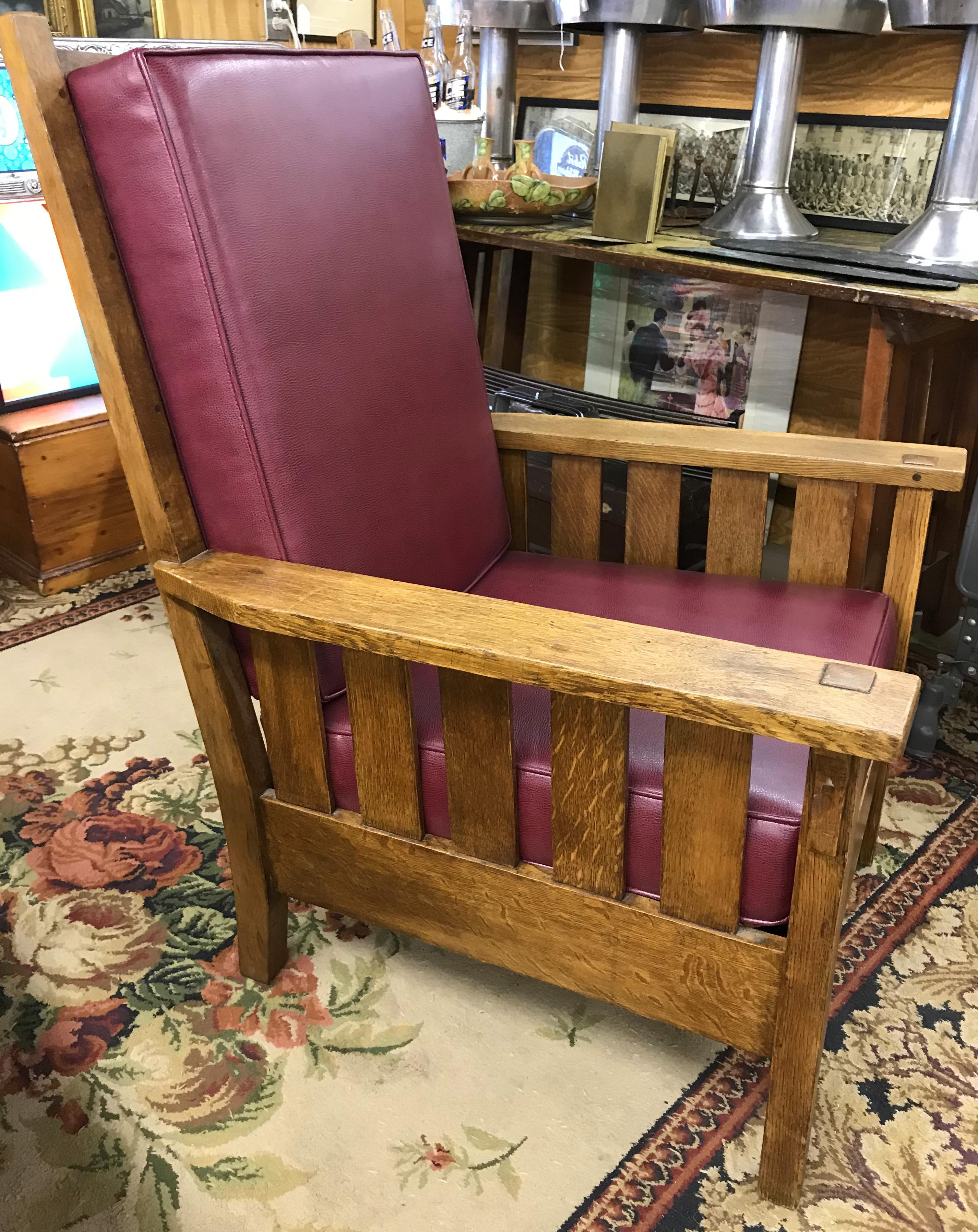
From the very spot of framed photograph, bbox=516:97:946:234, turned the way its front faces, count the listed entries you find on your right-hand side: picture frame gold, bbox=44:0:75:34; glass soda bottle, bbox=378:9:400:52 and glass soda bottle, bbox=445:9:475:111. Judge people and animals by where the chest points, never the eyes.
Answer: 3

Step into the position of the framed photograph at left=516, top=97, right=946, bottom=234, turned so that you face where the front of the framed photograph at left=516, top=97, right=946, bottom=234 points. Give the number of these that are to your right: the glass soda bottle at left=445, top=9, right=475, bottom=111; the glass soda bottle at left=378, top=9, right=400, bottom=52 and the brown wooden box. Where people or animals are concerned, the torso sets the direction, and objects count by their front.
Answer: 3

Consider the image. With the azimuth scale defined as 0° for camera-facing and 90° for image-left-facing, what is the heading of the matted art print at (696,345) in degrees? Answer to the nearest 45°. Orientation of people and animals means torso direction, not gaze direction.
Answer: approximately 0°

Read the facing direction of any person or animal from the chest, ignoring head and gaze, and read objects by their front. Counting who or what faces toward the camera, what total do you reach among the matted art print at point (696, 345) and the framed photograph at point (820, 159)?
2

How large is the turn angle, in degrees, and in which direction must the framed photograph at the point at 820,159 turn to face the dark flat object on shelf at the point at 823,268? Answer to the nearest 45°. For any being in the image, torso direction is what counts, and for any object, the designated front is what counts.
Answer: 0° — it already faces it

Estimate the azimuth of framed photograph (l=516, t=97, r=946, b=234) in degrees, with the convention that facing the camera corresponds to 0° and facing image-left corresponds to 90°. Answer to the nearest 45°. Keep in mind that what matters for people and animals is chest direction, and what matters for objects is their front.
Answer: approximately 0°

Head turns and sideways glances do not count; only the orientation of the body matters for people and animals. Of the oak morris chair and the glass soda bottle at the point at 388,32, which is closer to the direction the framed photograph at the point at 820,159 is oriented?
the oak morris chair

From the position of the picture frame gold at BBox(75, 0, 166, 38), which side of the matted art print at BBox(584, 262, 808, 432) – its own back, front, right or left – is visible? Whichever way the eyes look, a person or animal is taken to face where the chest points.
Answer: right

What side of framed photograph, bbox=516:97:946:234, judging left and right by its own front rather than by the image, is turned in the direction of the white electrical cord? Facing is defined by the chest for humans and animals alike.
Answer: right
